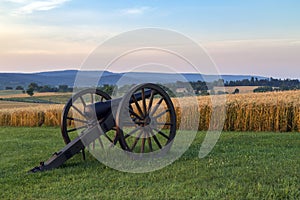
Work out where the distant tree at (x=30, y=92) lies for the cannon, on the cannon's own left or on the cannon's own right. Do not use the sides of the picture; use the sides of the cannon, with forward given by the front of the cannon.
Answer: on the cannon's own left

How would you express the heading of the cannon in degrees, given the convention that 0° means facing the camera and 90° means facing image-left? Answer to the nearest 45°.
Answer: approximately 225°
